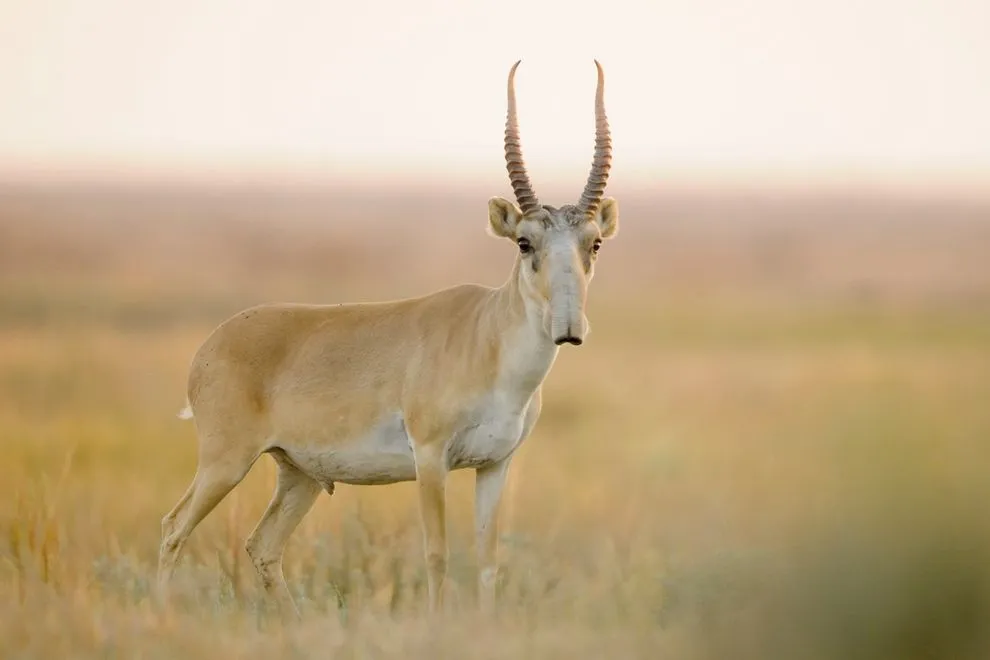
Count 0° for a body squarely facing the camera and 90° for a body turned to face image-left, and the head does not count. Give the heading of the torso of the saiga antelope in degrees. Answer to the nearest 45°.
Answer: approximately 315°
